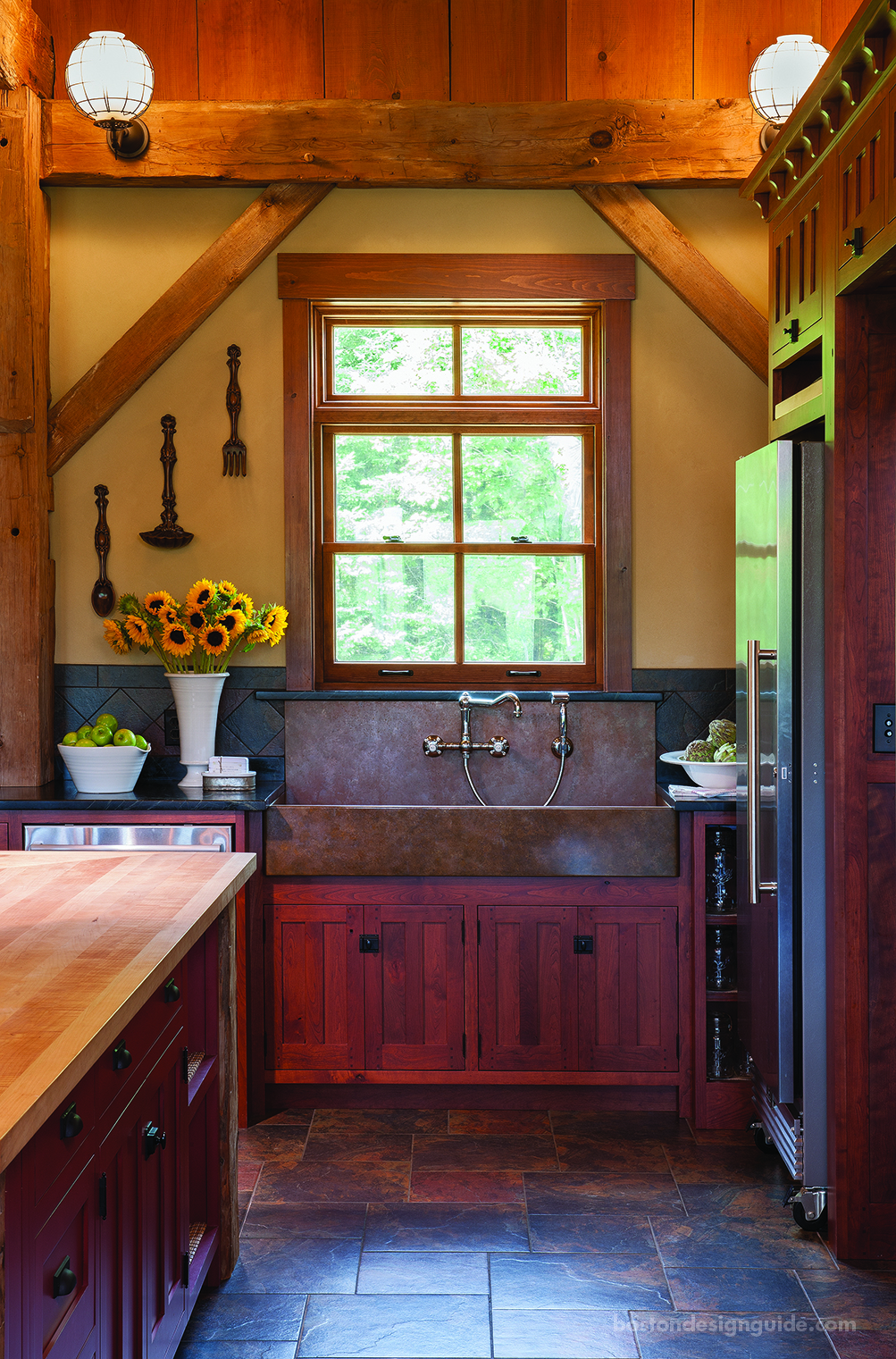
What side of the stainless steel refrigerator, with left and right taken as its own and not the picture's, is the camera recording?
left

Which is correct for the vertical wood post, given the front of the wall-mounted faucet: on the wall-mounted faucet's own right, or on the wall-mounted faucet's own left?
on the wall-mounted faucet's own right

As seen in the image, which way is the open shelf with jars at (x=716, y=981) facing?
toward the camera

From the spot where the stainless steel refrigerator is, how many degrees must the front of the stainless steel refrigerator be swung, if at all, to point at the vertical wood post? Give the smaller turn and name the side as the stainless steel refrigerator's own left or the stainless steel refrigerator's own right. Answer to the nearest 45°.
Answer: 0° — it already faces it

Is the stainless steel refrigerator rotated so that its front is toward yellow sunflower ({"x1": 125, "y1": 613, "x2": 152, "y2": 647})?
yes

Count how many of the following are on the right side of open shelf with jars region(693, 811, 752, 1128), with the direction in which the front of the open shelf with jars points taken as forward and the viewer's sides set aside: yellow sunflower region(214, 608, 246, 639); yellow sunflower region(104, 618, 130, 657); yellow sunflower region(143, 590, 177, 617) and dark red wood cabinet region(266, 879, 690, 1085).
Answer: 4

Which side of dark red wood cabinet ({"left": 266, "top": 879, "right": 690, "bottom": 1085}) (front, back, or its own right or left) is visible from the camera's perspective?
front

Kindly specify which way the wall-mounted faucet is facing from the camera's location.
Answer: facing the viewer

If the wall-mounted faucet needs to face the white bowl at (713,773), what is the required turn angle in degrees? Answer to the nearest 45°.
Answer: approximately 45° to its left

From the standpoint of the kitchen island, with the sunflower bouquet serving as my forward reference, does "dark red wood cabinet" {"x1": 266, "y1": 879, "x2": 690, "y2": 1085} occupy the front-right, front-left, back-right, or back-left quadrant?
front-right
